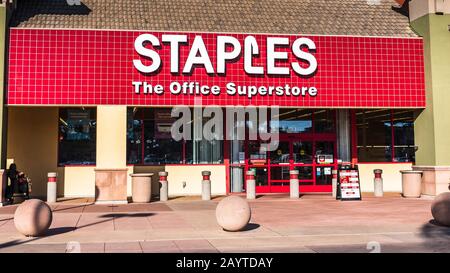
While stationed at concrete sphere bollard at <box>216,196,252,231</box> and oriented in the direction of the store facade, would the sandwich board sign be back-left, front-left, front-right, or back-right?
front-right

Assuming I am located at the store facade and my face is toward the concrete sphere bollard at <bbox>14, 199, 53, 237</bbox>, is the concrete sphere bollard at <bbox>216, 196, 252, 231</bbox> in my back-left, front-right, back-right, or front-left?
front-left

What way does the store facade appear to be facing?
toward the camera

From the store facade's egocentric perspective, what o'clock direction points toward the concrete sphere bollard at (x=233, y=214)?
The concrete sphere bollard is roughly at 12 o'clock from the store facade.

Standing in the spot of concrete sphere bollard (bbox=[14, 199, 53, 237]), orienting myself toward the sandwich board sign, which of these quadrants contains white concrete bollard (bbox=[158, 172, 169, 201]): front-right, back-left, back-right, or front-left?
front-left

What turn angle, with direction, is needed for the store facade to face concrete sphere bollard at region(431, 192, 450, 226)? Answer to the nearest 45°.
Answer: approximately 45° to its left

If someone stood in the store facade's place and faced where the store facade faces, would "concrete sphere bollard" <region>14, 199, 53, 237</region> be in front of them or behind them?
in front
